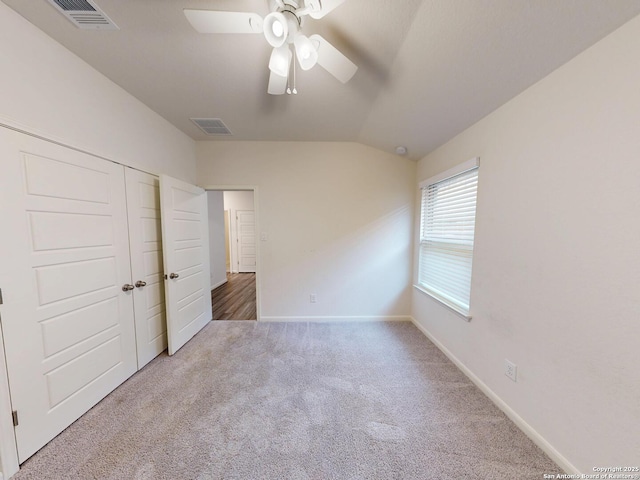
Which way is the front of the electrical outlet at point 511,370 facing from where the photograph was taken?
facing the viewer and to the left of the viewer

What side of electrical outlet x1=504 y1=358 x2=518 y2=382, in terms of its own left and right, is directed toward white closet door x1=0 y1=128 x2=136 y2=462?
front

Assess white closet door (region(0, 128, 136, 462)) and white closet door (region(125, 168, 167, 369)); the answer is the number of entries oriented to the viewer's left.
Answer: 0

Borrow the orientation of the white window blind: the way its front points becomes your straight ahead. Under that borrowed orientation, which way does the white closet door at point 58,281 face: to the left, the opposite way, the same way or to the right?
the opposite way

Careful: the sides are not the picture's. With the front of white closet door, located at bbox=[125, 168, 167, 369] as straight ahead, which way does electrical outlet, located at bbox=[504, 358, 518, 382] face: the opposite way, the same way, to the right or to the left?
the opposite way

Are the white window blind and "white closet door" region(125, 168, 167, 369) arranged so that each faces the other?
yes

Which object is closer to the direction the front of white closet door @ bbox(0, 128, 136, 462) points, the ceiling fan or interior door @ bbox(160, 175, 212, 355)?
the ceiling fan

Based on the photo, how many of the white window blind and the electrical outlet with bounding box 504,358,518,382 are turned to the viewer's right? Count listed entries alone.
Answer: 0

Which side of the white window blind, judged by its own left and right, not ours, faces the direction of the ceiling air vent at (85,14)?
front

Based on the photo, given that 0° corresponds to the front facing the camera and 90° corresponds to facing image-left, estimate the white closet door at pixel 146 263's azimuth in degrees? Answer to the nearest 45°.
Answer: approximately 315°
